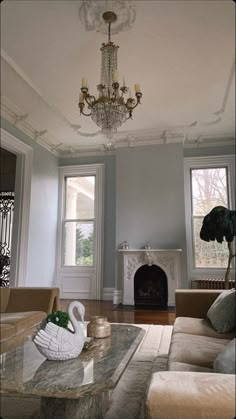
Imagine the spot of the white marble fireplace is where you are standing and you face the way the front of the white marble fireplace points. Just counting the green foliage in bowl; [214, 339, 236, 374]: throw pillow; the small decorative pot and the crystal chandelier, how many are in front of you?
4

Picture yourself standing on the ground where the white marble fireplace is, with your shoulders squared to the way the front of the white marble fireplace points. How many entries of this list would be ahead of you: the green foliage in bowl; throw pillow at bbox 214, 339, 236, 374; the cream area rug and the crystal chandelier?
4

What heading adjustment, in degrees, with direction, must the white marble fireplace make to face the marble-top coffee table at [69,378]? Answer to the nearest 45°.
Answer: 0° — it already faces it

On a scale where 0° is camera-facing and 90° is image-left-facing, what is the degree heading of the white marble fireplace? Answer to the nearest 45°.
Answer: approximately 0°

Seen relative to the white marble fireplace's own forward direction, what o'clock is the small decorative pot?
The small decorative pot is roughly at 12 o'clock from the white marble fireplace.

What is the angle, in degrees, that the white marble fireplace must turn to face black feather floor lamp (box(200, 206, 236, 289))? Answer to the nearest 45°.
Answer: approximately 45° to its left

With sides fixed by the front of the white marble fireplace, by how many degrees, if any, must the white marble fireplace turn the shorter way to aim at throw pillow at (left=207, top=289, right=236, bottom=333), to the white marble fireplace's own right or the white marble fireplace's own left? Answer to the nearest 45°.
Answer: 0° — it already faces it

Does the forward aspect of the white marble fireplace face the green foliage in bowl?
yes

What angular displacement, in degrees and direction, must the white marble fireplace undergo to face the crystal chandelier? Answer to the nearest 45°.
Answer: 0° — it already faces it

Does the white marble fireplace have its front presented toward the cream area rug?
yes
